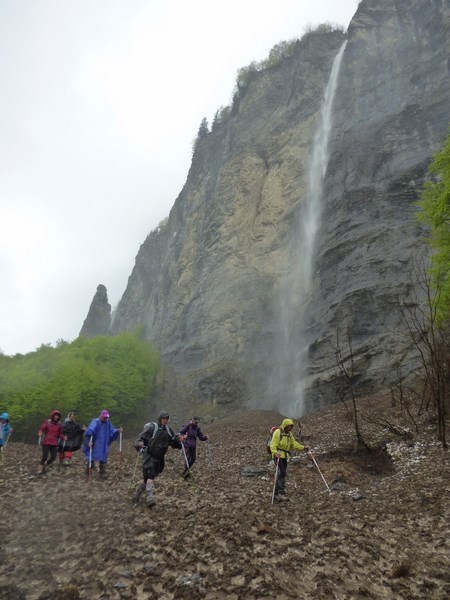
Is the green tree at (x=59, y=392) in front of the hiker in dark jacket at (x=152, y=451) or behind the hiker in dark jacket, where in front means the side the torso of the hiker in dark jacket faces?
behind

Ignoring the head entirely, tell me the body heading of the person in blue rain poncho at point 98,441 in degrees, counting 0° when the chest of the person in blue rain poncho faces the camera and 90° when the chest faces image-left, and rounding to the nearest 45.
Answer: approximately 315°

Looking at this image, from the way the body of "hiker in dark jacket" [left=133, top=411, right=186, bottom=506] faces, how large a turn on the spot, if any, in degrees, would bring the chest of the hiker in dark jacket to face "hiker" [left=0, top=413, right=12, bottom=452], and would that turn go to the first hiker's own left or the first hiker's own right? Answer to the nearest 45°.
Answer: approximately 180°

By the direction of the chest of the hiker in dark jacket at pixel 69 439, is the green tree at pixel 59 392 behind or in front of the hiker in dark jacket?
behind

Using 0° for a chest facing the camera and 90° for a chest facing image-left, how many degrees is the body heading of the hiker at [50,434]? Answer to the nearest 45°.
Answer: approximately 315°

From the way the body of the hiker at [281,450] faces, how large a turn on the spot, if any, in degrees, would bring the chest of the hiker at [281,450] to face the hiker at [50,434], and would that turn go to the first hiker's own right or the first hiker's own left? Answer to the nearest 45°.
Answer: approximately 135° to the first hiker's own right

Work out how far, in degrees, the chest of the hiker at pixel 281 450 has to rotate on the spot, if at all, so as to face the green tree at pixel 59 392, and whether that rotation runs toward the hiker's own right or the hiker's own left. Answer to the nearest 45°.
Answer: approximately 180°

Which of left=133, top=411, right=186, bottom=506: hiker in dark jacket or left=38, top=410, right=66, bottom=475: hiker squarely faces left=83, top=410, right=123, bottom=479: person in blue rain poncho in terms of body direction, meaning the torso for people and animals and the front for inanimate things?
the hiker

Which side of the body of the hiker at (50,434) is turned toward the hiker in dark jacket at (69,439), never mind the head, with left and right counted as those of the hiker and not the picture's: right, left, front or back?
left

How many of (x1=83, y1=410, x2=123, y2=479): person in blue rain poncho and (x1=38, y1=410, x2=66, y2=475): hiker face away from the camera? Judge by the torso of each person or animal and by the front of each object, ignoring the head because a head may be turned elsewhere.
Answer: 0

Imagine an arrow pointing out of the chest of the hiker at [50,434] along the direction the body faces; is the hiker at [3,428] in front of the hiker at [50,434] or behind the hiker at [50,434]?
behind
